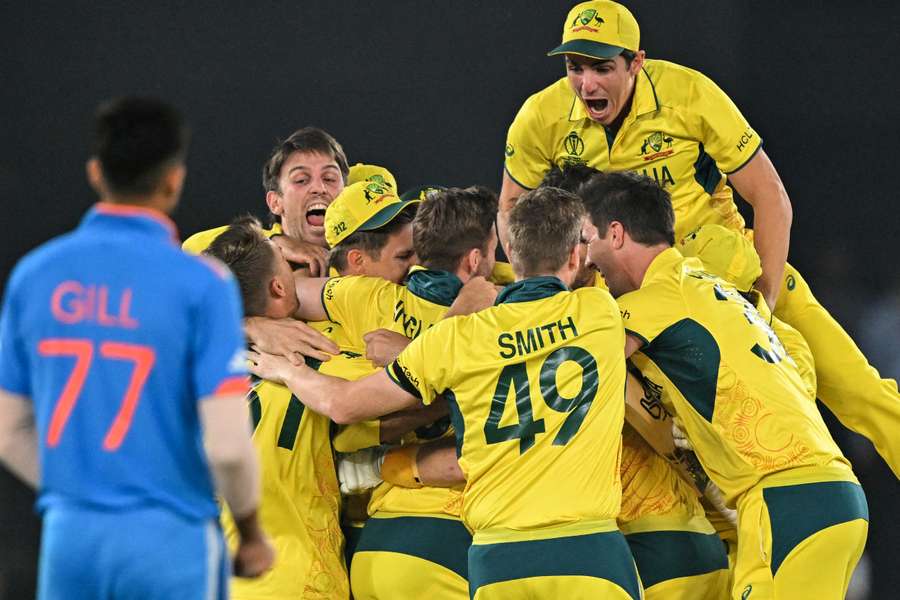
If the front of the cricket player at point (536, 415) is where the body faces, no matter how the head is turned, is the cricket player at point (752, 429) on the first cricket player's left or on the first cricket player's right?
on the first cricket player's right

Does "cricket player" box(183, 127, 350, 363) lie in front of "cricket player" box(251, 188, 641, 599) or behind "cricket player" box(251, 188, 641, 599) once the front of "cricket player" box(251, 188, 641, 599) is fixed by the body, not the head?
in front

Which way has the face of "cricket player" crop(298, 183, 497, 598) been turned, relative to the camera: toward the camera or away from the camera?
away from the camera

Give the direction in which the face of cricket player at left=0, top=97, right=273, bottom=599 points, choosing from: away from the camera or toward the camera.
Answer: away from the camera

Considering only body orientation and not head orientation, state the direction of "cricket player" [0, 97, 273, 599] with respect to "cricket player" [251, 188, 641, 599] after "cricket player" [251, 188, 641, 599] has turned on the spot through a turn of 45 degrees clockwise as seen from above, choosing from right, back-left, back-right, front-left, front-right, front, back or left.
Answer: back

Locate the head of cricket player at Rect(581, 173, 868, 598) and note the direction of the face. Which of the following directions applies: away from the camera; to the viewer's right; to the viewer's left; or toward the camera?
to the viewer's left

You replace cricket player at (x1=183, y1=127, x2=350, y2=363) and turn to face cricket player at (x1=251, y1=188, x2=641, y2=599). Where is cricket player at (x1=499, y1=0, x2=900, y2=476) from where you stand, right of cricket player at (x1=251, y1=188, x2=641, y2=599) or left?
left

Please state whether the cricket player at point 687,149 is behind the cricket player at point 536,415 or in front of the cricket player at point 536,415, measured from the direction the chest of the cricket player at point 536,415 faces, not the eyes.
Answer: in front

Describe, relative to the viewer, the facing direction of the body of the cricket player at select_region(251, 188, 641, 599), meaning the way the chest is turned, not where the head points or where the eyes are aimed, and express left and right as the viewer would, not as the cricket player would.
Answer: facing away from the viewer
